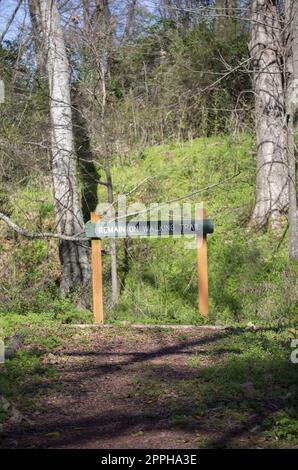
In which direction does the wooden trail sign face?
toward the camera
